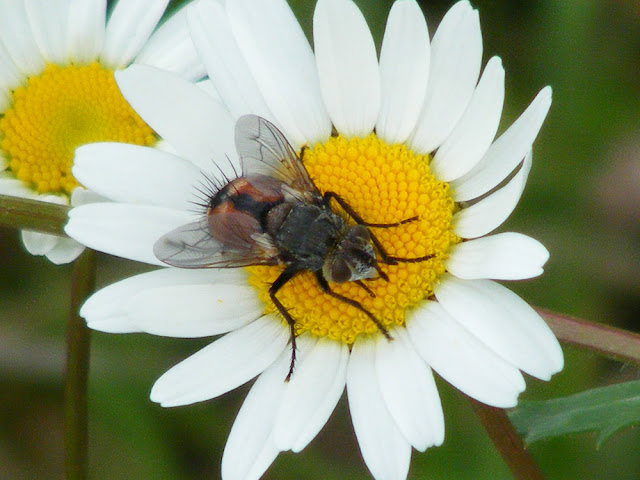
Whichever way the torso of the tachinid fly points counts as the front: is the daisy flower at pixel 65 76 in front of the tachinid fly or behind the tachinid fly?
behind

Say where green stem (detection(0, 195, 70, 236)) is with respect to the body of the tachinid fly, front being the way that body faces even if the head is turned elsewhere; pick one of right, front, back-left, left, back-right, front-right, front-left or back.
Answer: back-right

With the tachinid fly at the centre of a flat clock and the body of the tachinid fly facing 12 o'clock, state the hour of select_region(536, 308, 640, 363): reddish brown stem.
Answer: The reddish brown stem is roughly at 11 o'clock from the tachinid fly.

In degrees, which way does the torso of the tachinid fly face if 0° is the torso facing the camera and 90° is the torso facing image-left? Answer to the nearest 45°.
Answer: approximately 315°

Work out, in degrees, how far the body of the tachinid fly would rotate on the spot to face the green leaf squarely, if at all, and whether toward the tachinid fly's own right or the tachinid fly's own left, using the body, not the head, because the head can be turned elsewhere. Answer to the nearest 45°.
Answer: approximately 45° to the tachinid fly's own left

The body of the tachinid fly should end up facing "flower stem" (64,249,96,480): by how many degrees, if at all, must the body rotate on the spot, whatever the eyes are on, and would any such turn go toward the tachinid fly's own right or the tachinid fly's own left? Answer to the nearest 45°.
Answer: approximately 135° to the tachinid fly's own right

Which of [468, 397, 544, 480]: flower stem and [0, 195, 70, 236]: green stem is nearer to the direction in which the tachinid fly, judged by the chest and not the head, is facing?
the flower stem
